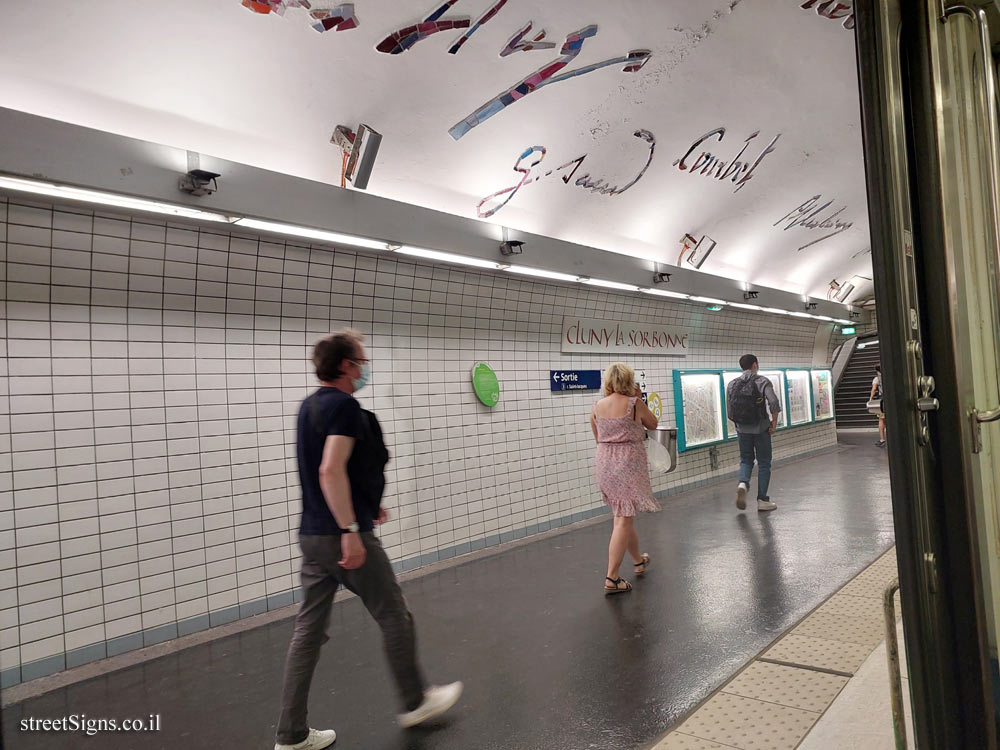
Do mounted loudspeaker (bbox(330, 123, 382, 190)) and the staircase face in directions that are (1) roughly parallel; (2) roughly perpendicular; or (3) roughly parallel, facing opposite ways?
roughly perpendicular

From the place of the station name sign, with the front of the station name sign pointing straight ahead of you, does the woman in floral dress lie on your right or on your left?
on your right

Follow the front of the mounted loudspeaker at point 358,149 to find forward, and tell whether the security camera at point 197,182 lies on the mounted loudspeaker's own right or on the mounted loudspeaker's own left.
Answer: on the mounted loudspeaker's own right

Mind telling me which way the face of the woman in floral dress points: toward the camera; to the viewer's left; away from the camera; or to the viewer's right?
away from the camera

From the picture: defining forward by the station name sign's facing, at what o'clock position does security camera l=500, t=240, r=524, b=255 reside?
The security camera is roughly at 2 o'clock from the station name sign.

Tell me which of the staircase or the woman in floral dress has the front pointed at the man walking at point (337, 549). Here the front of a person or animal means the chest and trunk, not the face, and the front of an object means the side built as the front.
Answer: the staircase

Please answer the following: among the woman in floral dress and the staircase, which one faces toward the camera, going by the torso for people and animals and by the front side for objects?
the staircase

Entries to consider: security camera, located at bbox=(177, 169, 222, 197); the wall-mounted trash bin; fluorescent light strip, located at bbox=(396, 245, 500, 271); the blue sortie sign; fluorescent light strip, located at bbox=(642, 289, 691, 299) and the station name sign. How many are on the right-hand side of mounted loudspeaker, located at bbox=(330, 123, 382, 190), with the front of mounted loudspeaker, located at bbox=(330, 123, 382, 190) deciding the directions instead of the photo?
1

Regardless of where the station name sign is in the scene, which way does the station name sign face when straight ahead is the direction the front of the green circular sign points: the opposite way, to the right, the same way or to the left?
the same way

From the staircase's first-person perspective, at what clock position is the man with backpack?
The man with backpack is roughly at 12 o'clock from the staircase.

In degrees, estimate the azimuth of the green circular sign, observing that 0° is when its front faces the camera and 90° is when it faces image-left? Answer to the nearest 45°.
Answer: approximately 315°

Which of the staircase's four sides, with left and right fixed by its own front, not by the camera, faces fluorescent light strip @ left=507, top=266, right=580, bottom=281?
front

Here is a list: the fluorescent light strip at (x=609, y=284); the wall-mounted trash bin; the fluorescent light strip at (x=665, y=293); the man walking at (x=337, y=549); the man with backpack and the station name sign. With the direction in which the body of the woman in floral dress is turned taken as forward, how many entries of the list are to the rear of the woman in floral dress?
1

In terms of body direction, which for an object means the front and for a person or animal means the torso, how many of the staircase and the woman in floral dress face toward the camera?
1

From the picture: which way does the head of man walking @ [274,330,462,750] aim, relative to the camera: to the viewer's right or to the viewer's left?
to the viewer's right

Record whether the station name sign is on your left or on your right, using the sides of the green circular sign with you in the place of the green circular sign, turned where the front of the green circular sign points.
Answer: on your left

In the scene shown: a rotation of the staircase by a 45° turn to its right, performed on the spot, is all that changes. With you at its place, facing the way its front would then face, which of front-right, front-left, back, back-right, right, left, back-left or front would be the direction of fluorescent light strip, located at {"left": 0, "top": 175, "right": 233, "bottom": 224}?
front-left

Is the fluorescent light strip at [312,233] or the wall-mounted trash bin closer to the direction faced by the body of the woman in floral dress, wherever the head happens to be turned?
the wall-mounted trash bin

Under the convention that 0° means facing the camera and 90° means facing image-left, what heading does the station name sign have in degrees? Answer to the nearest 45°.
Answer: approximately 315°
